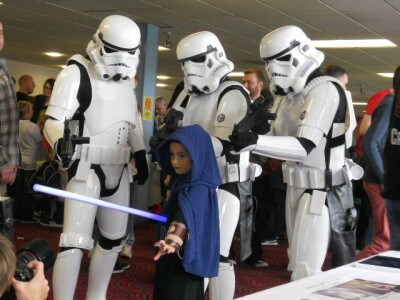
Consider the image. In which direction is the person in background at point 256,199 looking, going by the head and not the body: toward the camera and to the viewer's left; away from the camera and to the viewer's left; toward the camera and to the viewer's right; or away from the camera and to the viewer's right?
toward the camera and to the viewer's left

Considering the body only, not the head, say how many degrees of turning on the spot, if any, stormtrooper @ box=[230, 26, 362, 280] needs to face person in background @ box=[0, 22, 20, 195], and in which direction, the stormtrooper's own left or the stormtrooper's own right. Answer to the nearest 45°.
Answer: approximately 45° to the stormtrooper's own right

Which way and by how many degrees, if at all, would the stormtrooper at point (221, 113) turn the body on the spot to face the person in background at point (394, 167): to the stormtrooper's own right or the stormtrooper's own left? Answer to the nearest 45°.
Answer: approximately 90° to the stormtrooper's own left

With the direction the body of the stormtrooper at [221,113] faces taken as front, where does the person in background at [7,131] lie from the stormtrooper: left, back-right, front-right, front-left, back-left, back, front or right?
front-right
